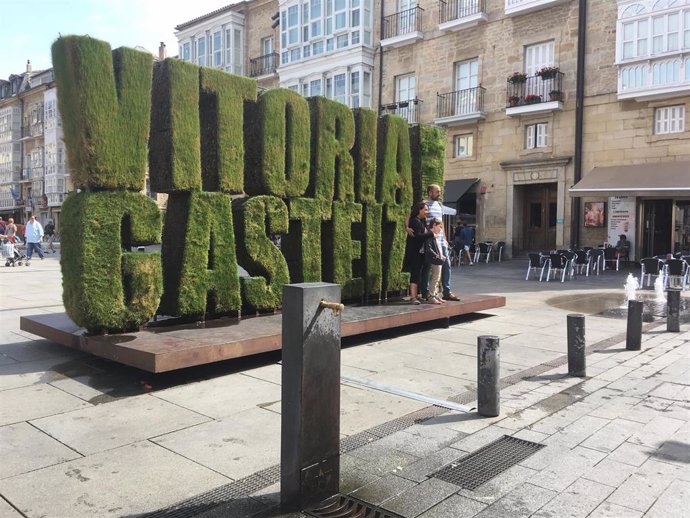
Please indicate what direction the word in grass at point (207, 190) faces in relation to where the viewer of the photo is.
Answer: facing the viewer and to the right of the viewer

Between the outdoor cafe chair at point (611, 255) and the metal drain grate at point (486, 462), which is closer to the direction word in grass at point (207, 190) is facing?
the metal drain grate

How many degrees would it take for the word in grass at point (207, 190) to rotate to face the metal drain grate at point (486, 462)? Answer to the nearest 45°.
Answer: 0° — it already faces it

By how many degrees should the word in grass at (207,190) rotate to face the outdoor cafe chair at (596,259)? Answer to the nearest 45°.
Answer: approximately 90° to its left

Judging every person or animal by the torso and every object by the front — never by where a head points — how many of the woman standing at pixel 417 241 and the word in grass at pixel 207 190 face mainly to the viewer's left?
0
